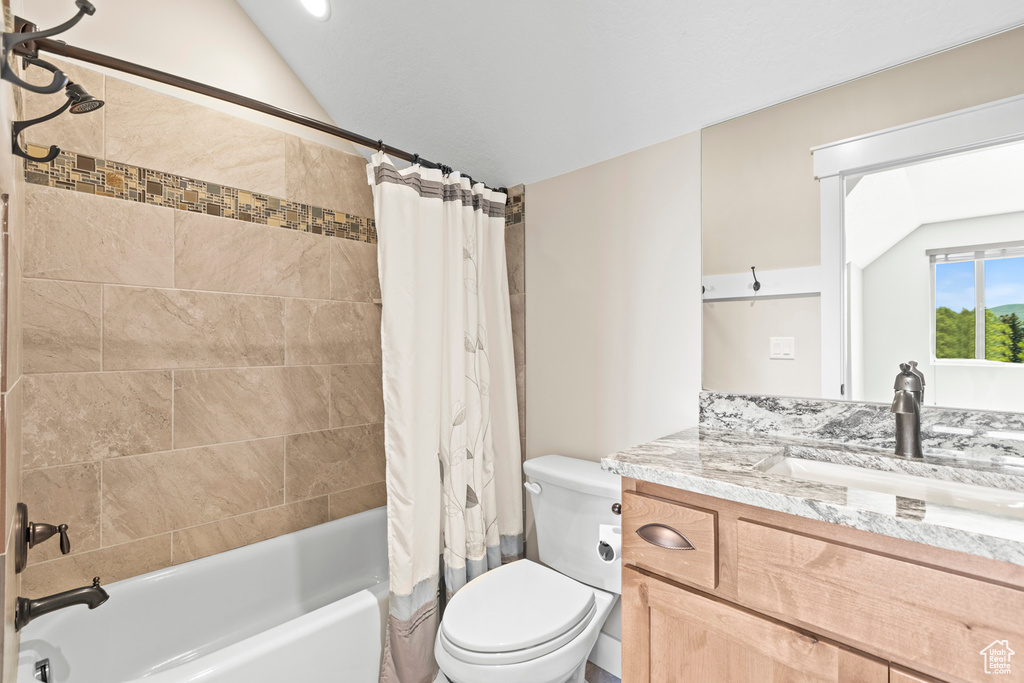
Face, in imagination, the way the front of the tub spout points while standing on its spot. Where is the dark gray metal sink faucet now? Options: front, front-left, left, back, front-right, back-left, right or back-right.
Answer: front-right

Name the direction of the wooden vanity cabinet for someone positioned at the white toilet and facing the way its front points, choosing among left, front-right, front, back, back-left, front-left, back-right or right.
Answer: left

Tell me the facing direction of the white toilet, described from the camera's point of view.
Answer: facing the viewer and to the left of the viewer

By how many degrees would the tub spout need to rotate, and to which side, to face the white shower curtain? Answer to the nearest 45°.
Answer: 0° — it already faces it

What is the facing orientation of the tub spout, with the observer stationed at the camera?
facing to the right of the viewer

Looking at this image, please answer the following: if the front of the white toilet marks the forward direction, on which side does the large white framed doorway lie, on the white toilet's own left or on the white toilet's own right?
on the white toilet's own left

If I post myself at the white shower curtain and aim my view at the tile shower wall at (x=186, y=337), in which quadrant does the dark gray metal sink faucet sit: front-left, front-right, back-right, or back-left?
back-left

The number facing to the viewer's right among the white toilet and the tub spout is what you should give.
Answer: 1

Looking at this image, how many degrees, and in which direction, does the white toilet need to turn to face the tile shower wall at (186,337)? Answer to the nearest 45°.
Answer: approximately 45° to its right
